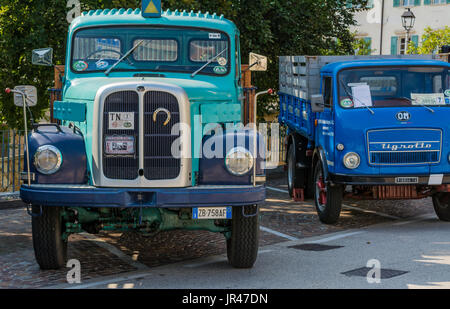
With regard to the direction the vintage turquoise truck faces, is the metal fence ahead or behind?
behind

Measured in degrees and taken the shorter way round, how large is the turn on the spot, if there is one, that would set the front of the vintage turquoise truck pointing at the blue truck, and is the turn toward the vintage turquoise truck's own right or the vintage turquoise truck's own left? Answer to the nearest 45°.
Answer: approximately 135° to the vintage turquoise truck's own left

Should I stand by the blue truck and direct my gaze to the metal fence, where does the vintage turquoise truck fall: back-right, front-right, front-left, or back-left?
front-left

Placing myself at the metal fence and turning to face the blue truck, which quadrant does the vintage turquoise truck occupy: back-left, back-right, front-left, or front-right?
front-right

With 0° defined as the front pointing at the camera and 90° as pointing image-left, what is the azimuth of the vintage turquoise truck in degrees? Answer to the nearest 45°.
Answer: approximately 0°
